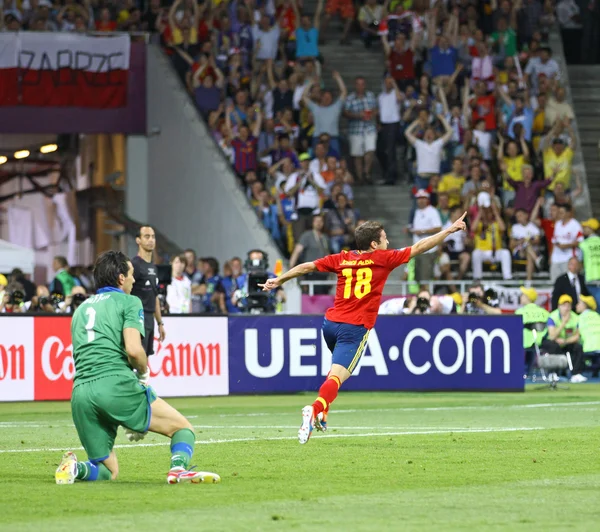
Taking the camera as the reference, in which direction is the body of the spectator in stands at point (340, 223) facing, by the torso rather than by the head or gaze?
toward the camera

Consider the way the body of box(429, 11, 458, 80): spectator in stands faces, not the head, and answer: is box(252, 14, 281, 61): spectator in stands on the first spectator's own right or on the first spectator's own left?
on the first spectator's own right

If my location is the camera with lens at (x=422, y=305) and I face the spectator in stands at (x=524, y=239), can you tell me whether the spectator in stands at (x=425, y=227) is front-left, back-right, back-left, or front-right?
front-left

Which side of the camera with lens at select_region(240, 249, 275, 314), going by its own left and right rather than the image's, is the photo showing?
front

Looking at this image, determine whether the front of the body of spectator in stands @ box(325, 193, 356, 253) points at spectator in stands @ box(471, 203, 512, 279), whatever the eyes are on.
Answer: no

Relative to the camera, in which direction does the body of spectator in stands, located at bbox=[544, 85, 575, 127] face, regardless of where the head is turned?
toward the camera

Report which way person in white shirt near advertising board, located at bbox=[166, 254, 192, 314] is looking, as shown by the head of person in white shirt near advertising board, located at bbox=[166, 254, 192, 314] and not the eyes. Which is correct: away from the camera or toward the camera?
toward the camera

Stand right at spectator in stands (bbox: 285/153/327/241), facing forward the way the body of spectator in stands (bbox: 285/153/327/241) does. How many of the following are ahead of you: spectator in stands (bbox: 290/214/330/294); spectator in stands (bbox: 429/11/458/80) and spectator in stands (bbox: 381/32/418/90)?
1

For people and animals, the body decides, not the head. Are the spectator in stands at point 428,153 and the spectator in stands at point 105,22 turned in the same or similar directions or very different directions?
same or similar directions

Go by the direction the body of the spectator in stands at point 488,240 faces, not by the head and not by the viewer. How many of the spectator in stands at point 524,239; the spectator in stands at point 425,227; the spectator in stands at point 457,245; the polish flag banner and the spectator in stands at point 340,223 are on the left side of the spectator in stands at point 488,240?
1

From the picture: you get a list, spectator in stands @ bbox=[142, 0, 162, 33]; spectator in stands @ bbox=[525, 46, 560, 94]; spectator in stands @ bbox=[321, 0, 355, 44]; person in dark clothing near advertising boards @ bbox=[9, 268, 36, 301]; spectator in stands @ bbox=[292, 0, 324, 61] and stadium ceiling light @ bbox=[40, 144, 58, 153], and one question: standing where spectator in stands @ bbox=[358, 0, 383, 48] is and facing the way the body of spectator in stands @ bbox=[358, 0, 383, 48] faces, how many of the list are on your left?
1

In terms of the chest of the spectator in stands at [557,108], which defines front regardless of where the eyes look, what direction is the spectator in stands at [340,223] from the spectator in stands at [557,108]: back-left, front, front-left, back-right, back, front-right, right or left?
front-right

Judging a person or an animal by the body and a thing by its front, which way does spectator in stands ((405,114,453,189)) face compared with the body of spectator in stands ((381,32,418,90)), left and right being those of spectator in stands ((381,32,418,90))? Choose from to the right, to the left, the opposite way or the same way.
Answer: the same way

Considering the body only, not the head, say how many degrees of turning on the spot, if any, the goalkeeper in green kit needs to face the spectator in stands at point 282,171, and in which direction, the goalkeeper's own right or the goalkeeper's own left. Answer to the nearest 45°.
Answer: approximately 45° to the goalkeeper's own left

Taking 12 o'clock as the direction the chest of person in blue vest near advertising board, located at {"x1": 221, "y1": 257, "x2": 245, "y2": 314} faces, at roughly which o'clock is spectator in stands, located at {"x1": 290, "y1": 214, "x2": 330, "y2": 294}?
spectator in stands, located at {"x1": 290, "y1": 214, "x2": 330, "y2": 294} is roughly at 8 o'clock from person in blue vest near advertising board, located at {"x1": 221, "y1": 257, "x2": 245, "y2": 314}.

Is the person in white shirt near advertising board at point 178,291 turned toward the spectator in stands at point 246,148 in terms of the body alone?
no
